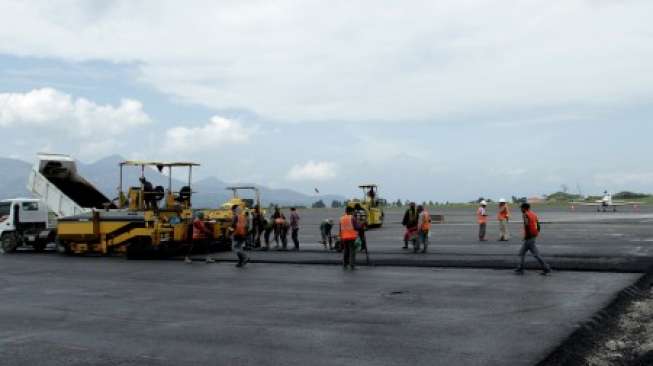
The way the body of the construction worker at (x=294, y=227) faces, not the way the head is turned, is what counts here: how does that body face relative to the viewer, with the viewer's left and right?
facing to the left of the viewer

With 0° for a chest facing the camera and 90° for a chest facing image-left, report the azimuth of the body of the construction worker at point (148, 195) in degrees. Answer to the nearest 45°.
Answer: approximately 90°

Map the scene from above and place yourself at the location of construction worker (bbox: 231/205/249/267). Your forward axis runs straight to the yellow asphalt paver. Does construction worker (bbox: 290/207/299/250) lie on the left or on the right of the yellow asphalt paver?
right

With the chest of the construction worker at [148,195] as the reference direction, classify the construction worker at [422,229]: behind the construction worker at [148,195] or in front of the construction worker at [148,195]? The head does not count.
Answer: behind

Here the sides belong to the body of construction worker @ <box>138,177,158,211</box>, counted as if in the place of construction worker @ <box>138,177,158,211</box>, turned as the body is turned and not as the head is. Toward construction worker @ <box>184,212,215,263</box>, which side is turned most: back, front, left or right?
back

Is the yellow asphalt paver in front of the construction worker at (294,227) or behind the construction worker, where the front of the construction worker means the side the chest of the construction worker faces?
in front

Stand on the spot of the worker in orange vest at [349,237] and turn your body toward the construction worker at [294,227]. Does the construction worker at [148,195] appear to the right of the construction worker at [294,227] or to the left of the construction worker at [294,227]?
left

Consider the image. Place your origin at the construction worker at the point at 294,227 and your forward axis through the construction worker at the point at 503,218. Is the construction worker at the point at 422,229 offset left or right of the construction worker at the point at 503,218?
right
